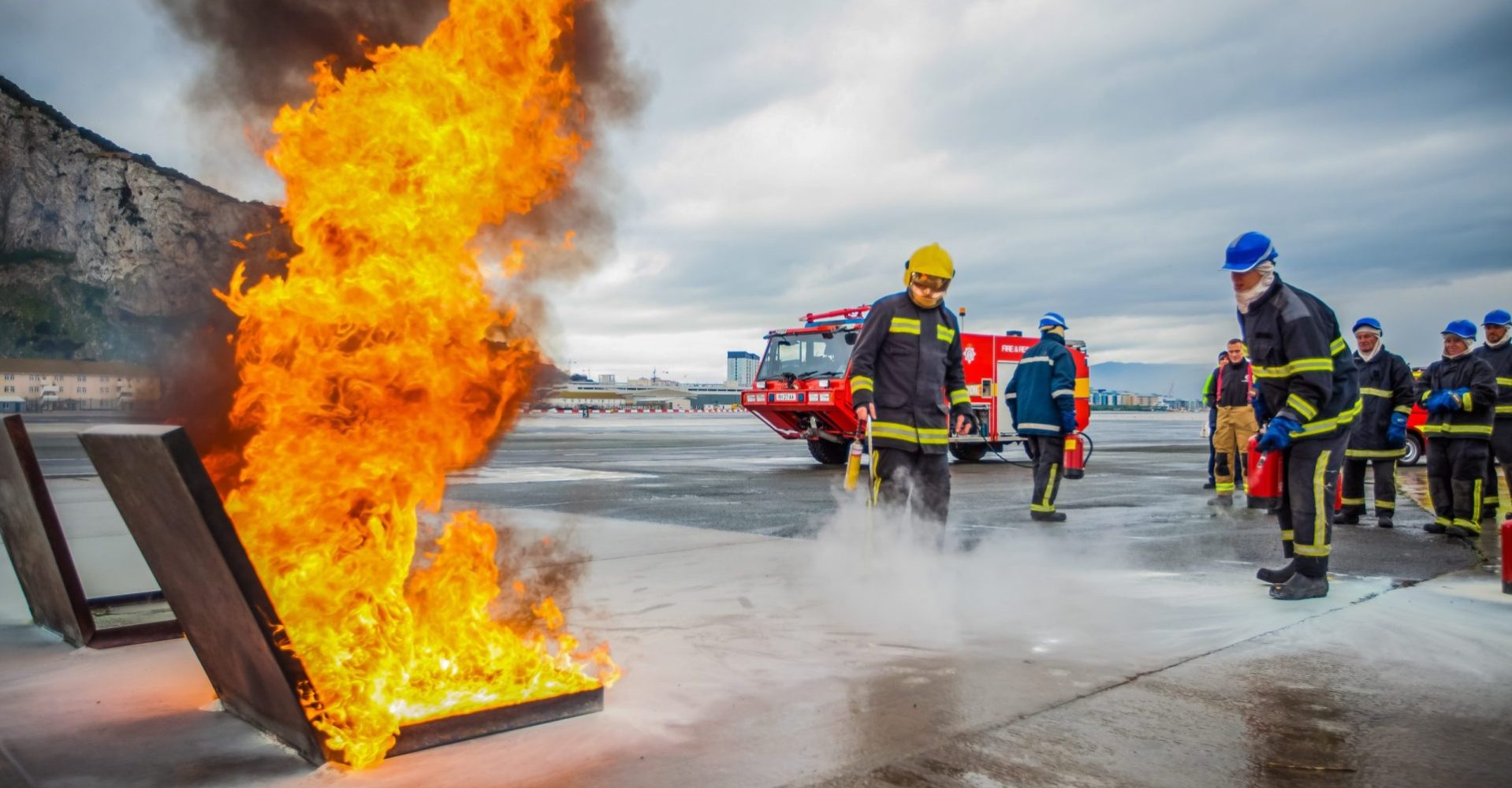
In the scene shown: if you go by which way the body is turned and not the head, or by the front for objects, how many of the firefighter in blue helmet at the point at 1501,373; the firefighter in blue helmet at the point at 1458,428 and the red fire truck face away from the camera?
0

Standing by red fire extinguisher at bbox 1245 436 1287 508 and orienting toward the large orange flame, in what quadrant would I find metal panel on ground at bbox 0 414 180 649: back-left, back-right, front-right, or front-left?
front-right

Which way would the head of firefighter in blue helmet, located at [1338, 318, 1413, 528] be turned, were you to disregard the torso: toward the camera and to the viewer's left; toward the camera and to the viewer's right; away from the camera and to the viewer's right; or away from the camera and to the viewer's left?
toward the camera and to the viewer's left

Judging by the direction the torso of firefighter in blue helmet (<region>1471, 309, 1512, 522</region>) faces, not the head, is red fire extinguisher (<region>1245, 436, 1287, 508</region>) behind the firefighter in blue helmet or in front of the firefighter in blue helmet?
in front

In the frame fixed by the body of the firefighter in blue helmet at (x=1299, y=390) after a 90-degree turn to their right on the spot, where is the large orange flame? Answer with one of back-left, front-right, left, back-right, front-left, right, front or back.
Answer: back-left

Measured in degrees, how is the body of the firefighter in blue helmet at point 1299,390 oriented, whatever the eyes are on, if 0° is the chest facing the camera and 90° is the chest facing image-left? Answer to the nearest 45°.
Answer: approximately 90°

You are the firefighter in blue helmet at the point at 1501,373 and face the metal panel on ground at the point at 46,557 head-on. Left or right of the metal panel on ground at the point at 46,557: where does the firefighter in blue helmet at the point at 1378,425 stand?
right

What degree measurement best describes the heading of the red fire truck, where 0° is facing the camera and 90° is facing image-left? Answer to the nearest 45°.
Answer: approximately 45°

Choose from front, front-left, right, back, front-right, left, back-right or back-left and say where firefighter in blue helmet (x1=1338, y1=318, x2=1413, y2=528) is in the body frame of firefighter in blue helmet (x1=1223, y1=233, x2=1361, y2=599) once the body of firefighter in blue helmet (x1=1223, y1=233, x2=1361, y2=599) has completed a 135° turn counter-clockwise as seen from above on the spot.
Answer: back-left

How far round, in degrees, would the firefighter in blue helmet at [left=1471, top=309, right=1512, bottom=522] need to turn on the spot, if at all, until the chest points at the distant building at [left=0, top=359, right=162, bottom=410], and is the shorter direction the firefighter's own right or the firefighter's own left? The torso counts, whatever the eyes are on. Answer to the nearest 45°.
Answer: approximately 45° to the firefighter's own right

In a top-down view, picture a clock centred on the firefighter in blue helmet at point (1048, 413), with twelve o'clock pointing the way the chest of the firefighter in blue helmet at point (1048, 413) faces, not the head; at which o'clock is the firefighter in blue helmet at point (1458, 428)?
the firefighter in blue helmet at point (1458, 428) is roughly at 4 o'clock from the firefighter in blue helmet at point (1048, 413).

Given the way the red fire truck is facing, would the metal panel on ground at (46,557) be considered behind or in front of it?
in front
